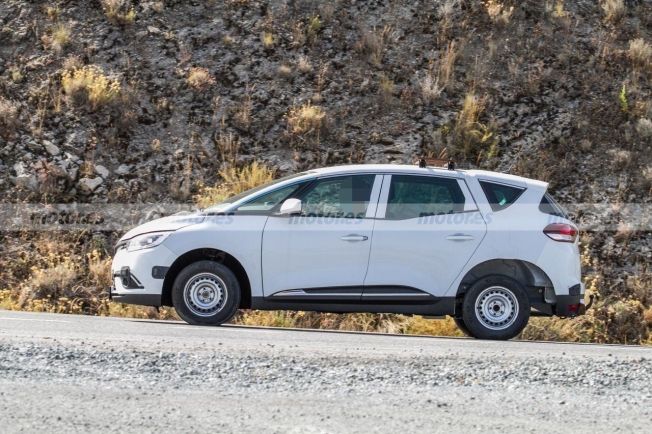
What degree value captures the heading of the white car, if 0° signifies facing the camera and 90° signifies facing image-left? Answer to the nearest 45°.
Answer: approximately 90°

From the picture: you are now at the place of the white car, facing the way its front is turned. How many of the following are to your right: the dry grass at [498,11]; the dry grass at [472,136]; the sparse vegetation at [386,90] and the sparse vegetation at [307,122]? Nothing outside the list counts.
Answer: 4

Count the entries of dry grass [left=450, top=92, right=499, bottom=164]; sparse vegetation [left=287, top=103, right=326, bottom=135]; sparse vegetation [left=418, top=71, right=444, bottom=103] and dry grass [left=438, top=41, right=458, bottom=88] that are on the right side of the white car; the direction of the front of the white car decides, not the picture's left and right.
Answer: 4

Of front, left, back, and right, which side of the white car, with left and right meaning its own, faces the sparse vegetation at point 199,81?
right

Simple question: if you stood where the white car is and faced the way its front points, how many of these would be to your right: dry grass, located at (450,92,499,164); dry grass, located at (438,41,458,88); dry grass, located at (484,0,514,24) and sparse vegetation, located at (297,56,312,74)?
4

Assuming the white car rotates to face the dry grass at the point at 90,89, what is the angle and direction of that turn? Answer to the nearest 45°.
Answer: approximately 45° to its right

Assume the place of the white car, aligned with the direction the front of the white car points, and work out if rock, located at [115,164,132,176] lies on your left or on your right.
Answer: on your right

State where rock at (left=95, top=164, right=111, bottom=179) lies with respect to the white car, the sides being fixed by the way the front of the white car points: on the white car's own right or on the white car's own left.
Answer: on the white car's own right

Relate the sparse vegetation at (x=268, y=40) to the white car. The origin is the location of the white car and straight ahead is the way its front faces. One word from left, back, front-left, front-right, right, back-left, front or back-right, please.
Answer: right

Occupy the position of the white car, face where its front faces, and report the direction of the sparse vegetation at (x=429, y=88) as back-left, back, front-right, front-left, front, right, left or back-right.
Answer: right

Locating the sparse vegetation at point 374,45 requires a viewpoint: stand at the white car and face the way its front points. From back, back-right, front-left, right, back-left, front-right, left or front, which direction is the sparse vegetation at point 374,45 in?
right

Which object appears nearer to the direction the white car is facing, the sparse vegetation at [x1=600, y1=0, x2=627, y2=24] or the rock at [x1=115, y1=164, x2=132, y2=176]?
the rock

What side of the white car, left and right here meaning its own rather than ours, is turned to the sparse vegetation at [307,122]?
right

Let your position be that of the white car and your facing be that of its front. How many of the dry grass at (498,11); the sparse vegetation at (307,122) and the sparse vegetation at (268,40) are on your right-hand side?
3
